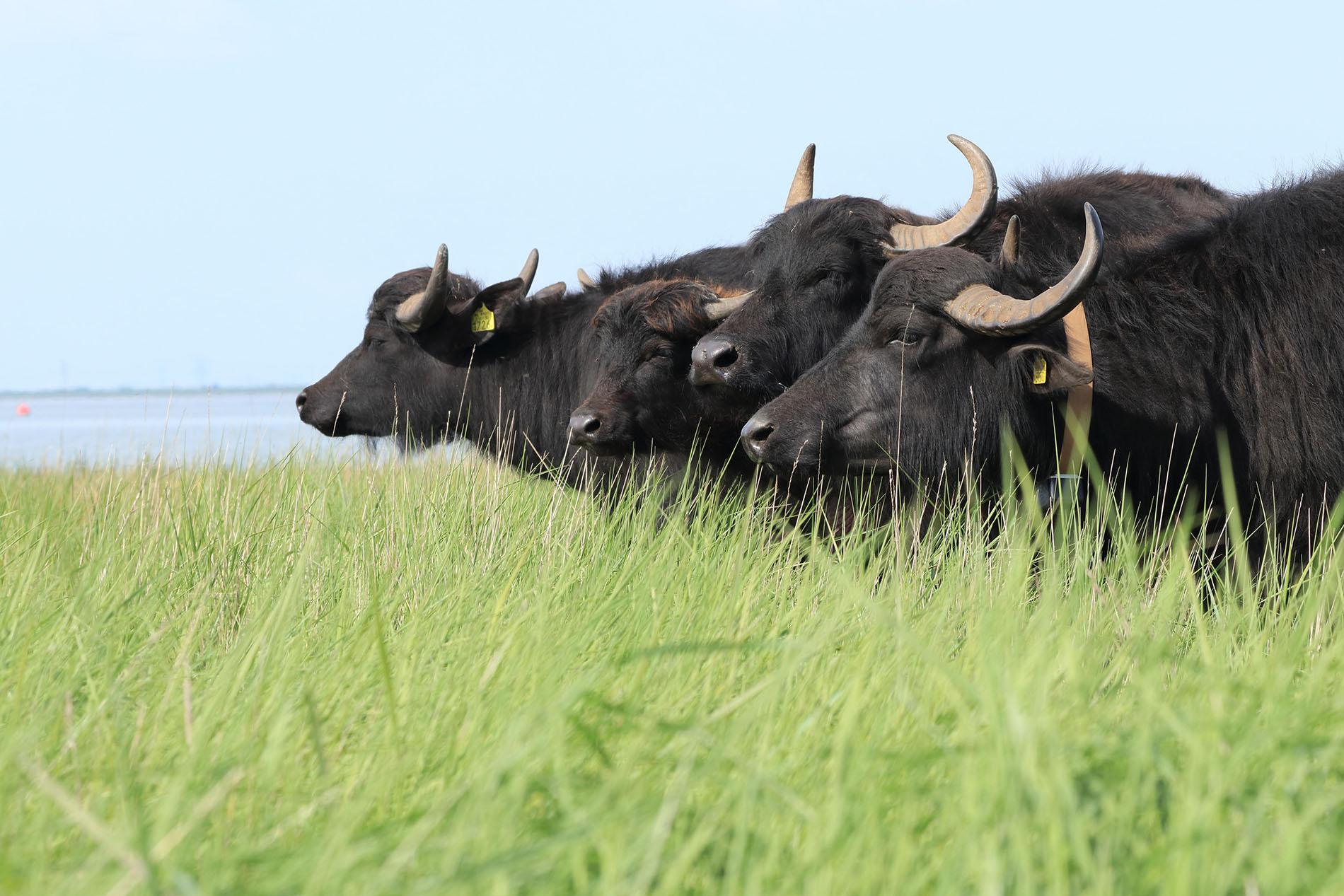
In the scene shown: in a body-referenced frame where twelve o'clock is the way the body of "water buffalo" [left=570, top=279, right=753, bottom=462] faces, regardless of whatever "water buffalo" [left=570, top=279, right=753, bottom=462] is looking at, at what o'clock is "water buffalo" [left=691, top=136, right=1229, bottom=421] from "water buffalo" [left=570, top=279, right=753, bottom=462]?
"water buffalo" [left=691, top=136, right=1229, bottom=421] is roughly at 8 o'clock from "water buffalo" [left=570, top=279, right=753, bottom=462].

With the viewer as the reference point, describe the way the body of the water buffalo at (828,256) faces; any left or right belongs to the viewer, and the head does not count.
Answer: facing the viewer and to the left of the viewer

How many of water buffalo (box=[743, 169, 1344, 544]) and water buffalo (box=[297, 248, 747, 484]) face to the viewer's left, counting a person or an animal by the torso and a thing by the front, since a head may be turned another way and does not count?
2

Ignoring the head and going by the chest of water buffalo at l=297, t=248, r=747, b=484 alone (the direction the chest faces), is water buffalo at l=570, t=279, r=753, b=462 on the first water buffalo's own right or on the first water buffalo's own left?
on the first water buffalo's own left

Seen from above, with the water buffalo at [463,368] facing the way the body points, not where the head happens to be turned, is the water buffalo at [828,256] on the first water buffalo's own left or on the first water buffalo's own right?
on the first water buffalo's own left

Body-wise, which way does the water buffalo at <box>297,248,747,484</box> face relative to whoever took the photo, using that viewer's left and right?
facing to the left of the viewer

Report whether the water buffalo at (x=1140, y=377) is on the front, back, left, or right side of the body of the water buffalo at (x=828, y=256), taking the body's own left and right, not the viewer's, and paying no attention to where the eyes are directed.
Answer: left

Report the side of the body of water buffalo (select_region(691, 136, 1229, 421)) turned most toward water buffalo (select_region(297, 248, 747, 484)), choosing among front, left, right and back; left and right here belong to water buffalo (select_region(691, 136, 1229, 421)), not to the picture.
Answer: right

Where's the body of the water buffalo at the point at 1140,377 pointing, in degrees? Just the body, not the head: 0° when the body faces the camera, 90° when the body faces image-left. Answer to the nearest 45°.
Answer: approximately 90°
